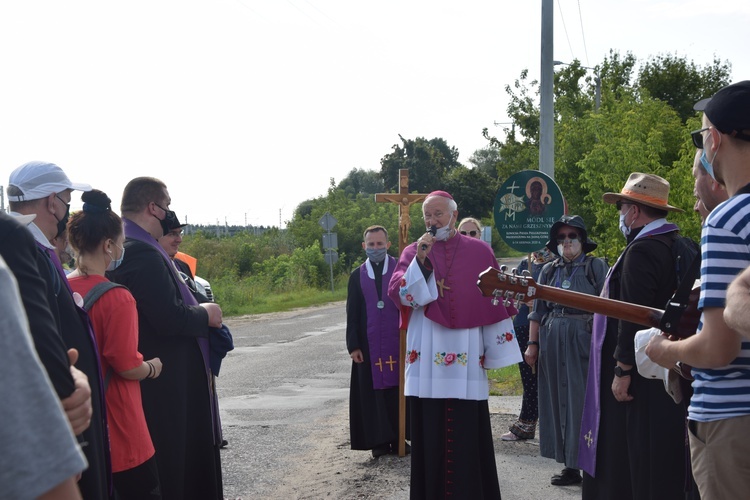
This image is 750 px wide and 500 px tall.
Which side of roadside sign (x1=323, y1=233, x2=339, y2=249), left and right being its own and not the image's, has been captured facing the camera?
back

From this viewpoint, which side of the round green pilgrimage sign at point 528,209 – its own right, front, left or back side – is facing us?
front

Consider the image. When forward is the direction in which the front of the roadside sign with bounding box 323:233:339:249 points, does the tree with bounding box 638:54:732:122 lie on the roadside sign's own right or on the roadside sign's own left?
on the roadside sign's own right

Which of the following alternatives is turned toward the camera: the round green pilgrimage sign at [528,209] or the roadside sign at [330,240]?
the round green pilgrimage sign at [528,209]

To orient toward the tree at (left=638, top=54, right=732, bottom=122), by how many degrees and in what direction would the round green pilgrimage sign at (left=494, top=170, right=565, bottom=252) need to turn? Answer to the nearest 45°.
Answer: approximately 180°

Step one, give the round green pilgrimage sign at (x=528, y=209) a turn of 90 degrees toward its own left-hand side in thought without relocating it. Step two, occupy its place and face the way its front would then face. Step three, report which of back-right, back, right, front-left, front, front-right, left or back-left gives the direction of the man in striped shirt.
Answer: right

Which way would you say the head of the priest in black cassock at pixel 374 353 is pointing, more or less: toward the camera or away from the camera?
toward the camera

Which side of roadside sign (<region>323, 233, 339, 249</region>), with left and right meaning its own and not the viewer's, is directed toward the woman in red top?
back

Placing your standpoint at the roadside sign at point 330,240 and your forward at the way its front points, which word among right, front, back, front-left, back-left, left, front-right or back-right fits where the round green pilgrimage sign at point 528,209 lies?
back

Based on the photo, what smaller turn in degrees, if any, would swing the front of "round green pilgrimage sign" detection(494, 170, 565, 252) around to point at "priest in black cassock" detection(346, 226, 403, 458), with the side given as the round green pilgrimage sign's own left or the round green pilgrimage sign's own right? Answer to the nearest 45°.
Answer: approximately 45° to the round green pilgrimage sign's own right

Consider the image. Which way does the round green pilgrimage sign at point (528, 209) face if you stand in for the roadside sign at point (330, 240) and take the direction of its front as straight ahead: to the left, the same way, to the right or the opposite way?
the opposite way

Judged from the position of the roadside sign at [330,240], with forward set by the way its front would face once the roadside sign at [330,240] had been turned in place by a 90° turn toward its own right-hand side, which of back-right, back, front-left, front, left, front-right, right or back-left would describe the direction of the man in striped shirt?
right
